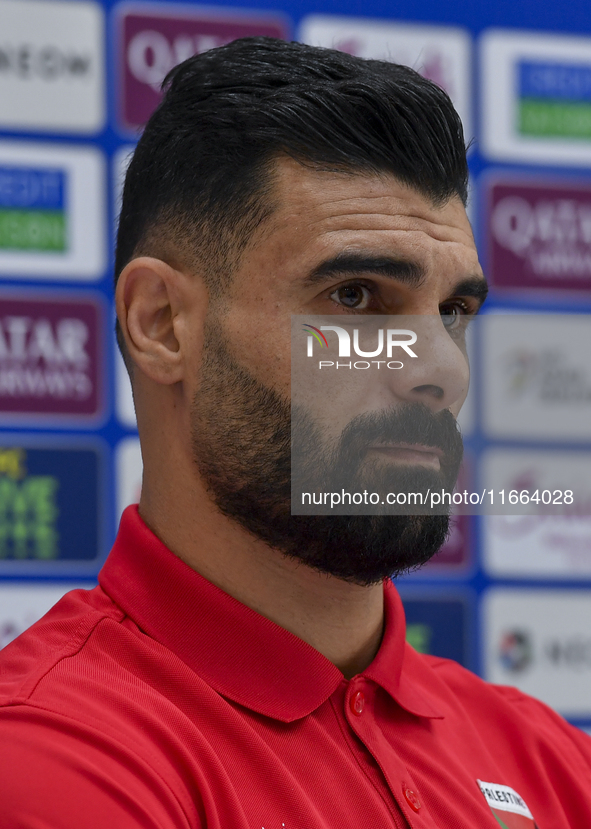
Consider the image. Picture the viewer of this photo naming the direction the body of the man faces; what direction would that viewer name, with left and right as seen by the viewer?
facing the viewer and to the right of the viewer

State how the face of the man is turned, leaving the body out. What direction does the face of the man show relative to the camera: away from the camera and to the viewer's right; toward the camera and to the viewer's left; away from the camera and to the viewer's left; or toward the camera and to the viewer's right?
toward the camera and to the viewer's right
